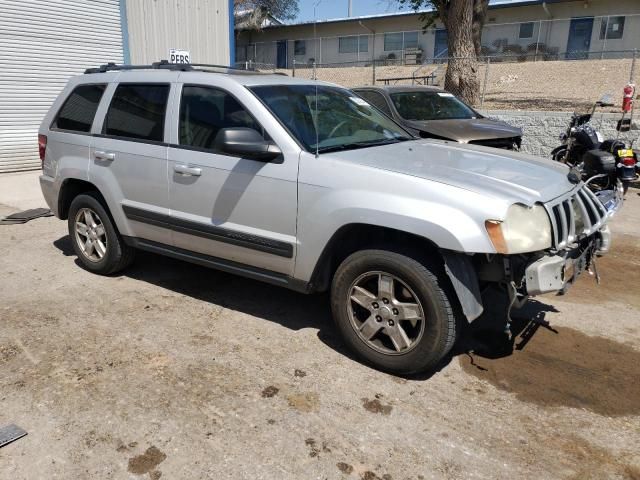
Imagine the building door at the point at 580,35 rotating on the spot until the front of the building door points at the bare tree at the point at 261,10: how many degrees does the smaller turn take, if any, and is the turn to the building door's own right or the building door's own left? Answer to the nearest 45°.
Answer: approximately 90° to the building door's own right

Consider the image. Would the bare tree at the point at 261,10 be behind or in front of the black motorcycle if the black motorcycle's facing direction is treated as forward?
in front

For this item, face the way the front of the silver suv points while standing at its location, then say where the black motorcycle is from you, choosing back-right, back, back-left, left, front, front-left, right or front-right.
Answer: left

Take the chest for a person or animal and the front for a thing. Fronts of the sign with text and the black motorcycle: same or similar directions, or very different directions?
very different directions

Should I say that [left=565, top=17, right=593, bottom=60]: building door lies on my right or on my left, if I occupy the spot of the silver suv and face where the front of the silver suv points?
on my left

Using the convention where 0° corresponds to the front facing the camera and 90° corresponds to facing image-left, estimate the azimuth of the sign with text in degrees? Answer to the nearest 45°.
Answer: approximately 0°

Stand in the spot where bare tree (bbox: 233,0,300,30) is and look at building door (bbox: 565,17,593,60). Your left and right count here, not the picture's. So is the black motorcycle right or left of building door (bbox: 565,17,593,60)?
right

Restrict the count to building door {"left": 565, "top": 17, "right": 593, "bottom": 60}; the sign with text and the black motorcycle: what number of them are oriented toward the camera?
2

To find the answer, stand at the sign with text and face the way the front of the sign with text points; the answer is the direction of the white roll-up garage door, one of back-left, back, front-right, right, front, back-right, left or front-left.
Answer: right

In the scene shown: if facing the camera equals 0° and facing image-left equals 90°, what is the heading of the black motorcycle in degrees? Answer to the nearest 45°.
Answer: approximately 135°

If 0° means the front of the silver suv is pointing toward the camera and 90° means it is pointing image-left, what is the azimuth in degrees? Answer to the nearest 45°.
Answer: approximately 315°

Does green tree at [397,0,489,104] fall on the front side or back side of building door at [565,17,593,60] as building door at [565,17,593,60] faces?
on the front side

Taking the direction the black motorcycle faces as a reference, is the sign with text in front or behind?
in front

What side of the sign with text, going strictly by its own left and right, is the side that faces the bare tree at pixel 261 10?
back
